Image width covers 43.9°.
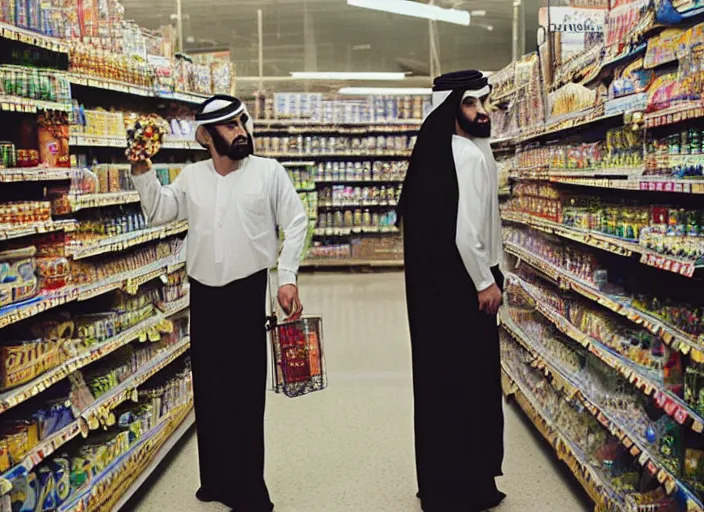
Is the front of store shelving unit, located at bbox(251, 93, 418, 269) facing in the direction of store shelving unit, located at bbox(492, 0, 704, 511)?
yes

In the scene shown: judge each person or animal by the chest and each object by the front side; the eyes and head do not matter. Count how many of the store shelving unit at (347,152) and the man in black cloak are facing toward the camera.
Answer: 1

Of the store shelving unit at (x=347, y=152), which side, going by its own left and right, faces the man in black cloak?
front

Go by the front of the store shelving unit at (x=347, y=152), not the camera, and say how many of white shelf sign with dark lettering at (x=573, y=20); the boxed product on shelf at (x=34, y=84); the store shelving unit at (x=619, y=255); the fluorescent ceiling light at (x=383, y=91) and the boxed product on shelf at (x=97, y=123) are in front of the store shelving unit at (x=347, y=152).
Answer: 4

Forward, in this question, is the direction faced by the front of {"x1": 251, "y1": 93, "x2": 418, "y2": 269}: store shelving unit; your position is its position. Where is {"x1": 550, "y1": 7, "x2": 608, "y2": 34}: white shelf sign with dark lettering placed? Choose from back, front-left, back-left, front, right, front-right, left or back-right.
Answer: front

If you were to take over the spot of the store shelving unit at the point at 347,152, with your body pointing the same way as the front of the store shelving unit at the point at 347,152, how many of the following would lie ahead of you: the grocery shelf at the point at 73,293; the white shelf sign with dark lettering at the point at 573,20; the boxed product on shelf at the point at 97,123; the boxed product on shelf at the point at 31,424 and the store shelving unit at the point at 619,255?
5

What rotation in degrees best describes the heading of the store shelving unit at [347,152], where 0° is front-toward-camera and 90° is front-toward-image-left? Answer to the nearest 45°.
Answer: approximately 0°

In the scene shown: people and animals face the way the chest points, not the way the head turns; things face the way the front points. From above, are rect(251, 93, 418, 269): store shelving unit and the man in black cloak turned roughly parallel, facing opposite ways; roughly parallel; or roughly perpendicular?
roughly perpendicular
